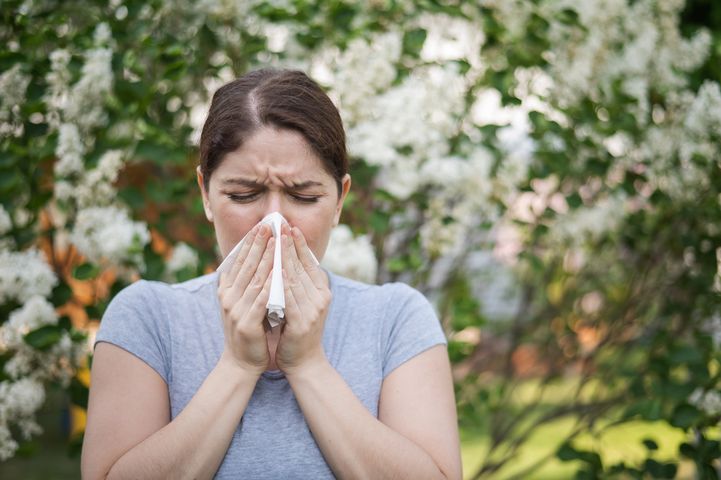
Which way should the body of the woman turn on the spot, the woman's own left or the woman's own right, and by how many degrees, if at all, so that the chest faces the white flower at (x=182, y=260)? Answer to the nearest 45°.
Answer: approximately 180°

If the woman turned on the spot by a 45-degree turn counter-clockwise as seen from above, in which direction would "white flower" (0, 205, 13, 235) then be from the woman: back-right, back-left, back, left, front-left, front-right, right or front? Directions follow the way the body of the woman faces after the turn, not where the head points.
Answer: back

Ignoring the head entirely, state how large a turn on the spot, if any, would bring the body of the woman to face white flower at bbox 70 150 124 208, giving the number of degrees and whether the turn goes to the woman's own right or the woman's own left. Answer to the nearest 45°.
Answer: approximately 135° to the woman's own right

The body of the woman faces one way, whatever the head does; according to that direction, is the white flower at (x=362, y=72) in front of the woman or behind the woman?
behind

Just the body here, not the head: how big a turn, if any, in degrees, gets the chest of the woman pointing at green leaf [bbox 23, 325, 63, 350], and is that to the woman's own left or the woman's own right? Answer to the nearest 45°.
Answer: approximately 135° to the woman's own right

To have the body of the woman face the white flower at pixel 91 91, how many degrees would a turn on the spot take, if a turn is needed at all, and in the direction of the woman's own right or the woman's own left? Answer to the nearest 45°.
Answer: approximately 135° to the woman's own right

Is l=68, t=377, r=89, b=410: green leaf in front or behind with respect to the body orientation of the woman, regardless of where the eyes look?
behind

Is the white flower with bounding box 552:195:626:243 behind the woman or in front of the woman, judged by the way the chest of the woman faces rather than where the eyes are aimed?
behind

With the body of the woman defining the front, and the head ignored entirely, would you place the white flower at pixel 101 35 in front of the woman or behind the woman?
behind

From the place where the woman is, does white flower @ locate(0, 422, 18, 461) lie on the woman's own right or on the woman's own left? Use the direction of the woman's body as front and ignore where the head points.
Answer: on the woman's own right

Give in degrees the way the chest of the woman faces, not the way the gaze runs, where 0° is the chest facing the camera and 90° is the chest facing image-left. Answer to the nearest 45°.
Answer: approximately 0°
